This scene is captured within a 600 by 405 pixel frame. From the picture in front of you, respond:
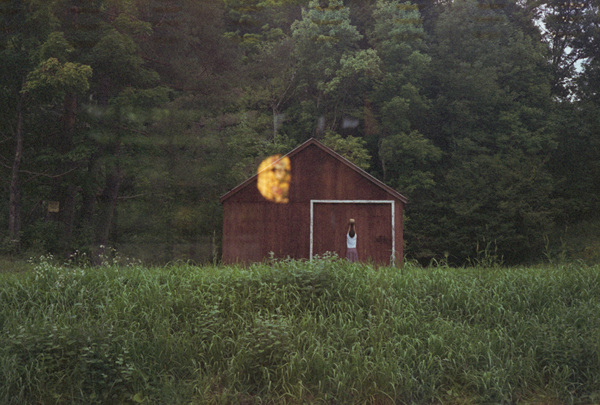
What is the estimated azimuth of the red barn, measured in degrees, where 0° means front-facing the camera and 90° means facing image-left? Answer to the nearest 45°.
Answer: approximately 0°

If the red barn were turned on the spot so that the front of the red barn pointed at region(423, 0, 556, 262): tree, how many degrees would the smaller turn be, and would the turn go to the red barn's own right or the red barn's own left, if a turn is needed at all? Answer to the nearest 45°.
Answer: approximately 135° to the red barn's own left
